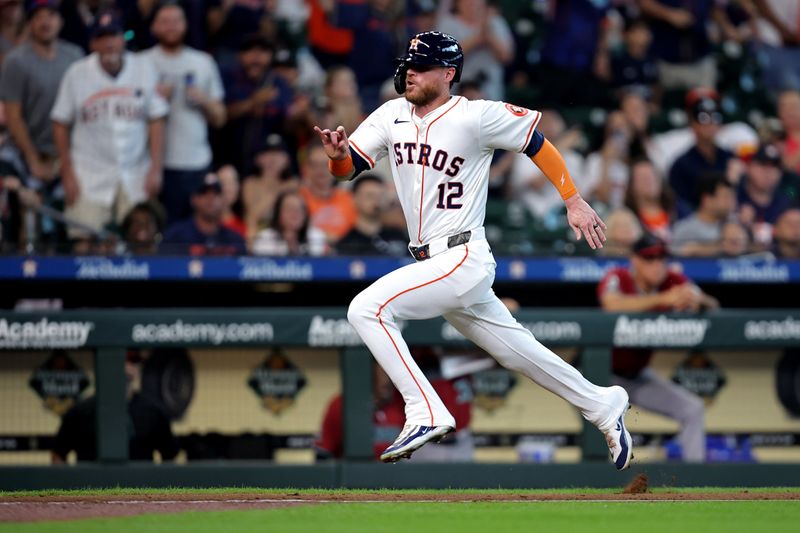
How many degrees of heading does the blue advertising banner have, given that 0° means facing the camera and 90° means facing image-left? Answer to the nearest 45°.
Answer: approximately 0°

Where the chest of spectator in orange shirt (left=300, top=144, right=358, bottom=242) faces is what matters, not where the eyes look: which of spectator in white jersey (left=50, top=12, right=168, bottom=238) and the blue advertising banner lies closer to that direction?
the blue advertising banner

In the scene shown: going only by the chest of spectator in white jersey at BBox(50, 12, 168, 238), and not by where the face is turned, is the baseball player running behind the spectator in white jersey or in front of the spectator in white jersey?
in front

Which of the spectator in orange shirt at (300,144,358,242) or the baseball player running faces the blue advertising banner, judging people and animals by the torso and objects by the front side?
the spectator in orange shirt

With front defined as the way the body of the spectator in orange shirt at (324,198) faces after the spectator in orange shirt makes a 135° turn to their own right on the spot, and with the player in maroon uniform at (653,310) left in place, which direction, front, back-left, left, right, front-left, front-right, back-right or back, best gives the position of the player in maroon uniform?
back

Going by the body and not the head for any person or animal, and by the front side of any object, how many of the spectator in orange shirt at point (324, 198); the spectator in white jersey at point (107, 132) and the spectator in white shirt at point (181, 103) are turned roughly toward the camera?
3

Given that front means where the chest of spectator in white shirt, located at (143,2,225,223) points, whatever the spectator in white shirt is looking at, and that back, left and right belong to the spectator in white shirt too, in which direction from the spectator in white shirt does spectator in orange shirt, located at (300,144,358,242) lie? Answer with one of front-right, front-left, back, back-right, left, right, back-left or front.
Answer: left

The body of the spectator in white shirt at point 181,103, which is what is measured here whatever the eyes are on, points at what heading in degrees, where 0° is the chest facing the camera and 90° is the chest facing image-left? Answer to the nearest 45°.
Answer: approximately 0°

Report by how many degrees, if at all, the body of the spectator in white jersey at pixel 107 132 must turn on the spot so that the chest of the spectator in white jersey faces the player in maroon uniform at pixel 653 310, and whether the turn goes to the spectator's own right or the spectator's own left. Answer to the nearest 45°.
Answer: approximately 45° to the spectator's own left
